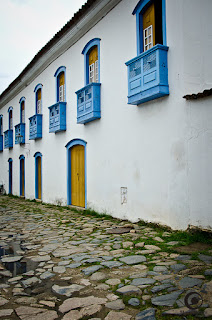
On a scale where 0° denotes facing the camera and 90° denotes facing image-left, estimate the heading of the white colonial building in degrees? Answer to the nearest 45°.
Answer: approximately 45°
